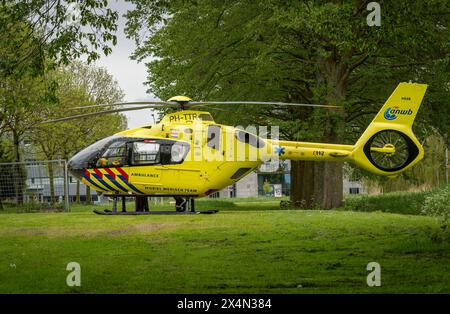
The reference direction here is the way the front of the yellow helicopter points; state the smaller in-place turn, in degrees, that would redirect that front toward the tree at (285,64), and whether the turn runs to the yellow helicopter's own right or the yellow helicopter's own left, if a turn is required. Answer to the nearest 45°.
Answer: approximately 90° to the yellow helicopter's own right

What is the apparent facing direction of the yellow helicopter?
to the viewer's left
